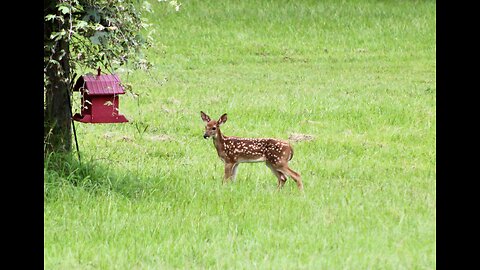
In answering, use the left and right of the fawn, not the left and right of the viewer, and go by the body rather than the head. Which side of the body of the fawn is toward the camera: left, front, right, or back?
left

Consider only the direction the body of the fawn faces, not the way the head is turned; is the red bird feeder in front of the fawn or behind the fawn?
in front
